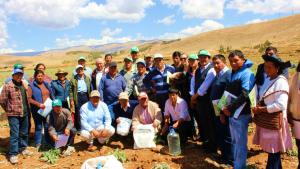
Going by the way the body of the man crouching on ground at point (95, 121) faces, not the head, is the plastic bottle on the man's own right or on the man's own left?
on the man's own left

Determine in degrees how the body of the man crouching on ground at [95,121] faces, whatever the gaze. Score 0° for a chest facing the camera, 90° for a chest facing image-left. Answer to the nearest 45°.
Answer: approximately 0°

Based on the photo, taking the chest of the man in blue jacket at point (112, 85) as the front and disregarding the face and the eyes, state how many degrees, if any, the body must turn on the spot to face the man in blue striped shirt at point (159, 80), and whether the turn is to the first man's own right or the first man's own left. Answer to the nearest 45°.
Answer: approximately 45° to the first man's own left

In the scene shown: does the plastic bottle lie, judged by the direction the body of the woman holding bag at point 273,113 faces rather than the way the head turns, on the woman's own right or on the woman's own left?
on the woman's own right

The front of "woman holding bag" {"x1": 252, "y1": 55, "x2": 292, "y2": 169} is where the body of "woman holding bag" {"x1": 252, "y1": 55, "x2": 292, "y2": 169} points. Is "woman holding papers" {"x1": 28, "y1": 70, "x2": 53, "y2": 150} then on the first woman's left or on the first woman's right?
on the first woman's right

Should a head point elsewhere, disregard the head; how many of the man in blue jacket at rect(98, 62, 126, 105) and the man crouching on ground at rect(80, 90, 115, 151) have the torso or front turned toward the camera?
2

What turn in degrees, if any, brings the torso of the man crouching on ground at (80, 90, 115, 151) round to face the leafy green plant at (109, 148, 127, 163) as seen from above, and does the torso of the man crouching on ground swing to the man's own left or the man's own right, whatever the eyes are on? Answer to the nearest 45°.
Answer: approximately 45° to the man's own left
